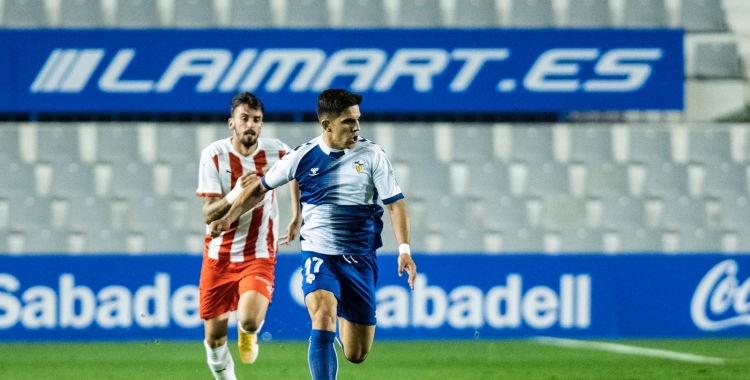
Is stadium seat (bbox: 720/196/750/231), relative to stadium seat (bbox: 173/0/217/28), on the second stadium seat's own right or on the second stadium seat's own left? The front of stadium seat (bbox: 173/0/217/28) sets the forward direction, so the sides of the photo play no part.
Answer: on the second stadium seat's own left

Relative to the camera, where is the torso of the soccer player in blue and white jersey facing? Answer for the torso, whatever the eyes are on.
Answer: toward the camera

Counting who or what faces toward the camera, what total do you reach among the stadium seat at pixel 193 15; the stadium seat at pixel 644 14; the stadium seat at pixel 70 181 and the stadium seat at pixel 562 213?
4

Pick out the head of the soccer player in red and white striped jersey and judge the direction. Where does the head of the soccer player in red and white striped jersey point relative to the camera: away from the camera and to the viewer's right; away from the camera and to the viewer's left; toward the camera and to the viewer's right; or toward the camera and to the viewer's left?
toward the camera and to the viewer's right

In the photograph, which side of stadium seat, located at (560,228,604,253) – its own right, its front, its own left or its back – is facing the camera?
front

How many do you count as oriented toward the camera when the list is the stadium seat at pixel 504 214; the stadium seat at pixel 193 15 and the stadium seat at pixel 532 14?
3

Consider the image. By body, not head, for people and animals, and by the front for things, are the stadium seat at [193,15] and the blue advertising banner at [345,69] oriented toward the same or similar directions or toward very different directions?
same or similar directions
